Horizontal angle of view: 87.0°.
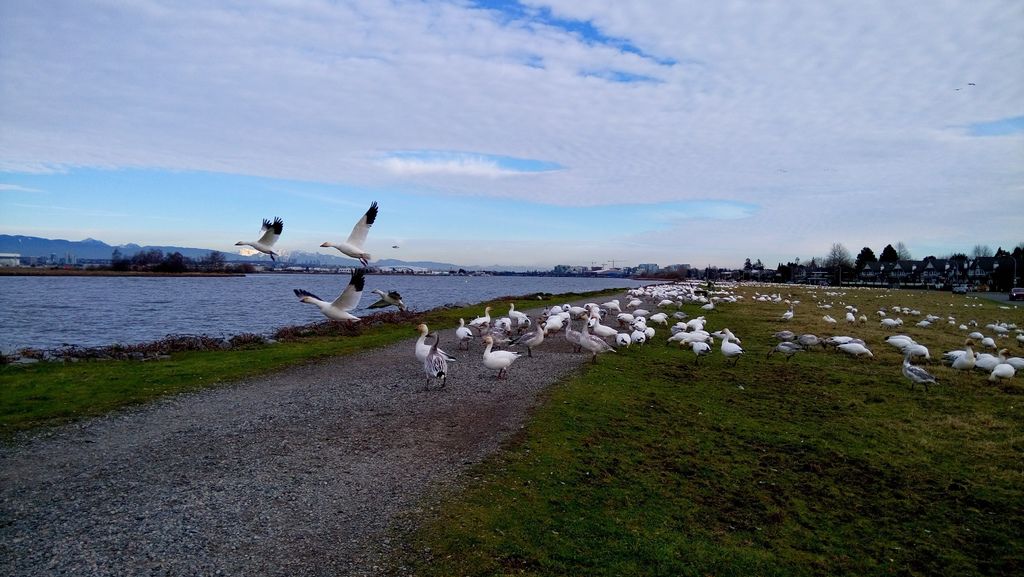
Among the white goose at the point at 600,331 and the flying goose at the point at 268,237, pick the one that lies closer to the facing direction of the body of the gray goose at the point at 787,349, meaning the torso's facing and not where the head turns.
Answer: the white goose

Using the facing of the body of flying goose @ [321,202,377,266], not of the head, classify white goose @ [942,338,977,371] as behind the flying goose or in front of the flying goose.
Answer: behind

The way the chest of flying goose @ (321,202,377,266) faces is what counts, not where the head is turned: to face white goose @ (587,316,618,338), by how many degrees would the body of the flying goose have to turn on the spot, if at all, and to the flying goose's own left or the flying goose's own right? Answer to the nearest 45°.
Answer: approximately 135° to the flying goose's own right

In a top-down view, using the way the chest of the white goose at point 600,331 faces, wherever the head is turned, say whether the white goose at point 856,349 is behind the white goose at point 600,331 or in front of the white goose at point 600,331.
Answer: behind

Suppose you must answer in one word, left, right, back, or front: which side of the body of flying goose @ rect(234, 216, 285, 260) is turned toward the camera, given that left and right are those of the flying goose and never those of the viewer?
left

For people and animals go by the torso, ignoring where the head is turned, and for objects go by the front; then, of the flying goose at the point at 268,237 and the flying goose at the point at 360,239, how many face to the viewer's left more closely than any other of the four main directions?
2

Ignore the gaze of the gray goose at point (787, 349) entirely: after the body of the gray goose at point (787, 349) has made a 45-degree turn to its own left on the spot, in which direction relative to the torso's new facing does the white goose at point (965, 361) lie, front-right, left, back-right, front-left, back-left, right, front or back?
back-left

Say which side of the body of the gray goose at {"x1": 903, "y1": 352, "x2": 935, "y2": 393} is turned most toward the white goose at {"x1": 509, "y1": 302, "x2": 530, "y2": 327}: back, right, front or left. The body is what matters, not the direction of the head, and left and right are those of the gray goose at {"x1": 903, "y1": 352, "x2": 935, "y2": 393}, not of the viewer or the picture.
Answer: front

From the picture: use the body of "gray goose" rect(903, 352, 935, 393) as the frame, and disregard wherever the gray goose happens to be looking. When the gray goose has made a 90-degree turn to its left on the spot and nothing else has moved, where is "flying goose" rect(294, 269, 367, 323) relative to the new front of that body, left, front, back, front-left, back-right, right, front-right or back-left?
front-right

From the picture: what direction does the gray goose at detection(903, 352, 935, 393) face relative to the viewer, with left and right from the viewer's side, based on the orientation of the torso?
facing to the left of the viewer

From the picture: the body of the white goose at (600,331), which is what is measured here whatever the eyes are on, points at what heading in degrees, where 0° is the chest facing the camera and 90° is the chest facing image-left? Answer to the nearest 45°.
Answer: approximately 90°

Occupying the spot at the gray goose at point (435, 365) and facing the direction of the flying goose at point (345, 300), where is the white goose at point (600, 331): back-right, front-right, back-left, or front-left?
back-right

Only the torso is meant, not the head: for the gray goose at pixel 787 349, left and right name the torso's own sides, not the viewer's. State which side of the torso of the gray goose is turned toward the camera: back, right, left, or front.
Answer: left

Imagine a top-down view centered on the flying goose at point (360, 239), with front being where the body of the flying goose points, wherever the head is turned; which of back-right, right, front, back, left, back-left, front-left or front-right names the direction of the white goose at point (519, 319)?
back-right

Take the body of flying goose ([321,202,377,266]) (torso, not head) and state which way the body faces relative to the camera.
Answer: to the viewer's left

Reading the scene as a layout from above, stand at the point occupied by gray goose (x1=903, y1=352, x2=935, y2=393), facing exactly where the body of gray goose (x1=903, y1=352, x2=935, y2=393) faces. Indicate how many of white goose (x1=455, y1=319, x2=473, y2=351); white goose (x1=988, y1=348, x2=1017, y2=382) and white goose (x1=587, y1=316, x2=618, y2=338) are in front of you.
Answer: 2

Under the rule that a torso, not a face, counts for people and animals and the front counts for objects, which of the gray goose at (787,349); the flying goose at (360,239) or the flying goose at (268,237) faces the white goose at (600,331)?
the gray goose at (787,349)
